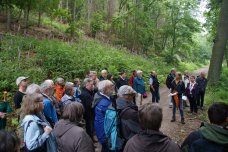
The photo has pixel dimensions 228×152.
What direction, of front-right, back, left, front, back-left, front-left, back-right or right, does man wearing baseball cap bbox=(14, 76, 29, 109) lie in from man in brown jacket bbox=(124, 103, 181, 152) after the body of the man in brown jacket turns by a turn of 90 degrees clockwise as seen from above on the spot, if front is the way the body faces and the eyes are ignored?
back-left

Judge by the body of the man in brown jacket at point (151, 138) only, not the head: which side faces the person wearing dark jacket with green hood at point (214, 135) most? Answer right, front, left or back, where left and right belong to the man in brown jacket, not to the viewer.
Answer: right

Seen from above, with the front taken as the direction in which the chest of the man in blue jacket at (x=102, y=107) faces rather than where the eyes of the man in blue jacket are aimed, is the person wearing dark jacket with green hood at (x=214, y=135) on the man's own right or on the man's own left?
on the man's own right

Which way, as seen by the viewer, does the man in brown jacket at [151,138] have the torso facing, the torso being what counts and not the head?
away from the camera

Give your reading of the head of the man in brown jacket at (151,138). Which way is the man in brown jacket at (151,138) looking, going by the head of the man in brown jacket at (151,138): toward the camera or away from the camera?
away from the camera

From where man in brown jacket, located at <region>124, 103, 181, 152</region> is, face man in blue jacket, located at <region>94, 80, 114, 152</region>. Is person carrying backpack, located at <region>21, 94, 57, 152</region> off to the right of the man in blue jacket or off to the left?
left
